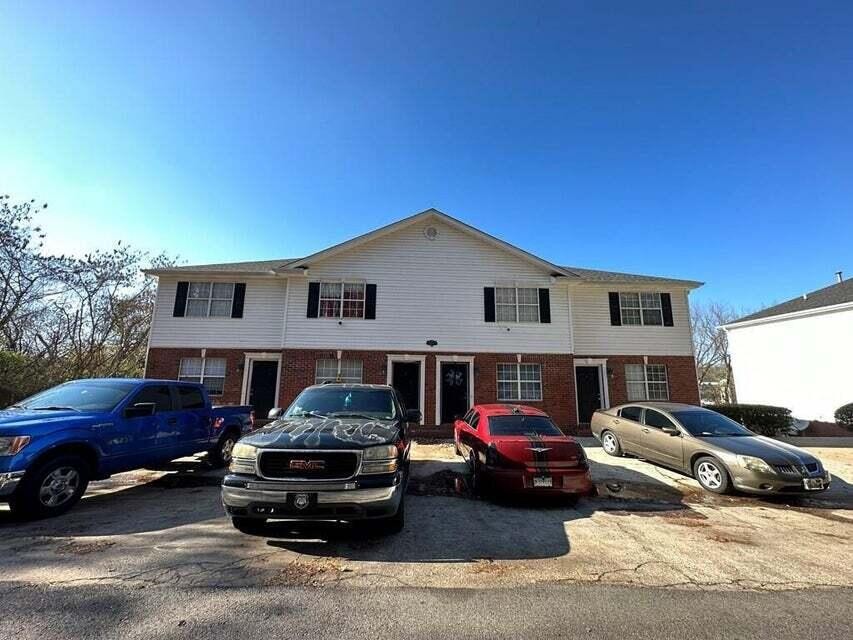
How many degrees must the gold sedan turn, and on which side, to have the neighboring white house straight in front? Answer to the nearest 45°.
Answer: approximately 135° to its left

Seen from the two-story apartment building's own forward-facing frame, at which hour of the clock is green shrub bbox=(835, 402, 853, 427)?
The green shrub is roughly at 9 o'clock from the two-story apartment building.

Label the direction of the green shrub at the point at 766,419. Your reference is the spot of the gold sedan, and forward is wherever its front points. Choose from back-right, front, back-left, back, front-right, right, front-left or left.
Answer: back-left

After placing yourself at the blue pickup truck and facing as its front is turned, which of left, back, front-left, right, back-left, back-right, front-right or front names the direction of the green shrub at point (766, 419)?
back-left

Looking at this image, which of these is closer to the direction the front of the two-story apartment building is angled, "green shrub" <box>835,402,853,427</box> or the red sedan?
the red sedan

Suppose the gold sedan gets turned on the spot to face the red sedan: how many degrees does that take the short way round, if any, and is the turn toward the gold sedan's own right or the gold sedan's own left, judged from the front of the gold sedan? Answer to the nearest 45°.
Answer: approximately 90° to the gold sedan's own right

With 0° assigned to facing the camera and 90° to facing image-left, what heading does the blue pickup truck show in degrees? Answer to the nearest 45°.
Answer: approximately 45°

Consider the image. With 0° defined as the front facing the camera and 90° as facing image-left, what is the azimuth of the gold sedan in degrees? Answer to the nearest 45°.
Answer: approximately 315°
